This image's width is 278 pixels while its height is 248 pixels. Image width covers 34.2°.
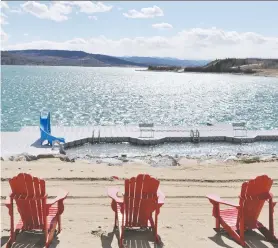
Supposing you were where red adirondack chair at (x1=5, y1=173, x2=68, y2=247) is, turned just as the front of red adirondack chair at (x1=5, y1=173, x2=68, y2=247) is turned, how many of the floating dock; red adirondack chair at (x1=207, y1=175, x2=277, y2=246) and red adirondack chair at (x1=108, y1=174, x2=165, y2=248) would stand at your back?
0

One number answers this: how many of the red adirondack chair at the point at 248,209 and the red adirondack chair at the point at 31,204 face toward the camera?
0

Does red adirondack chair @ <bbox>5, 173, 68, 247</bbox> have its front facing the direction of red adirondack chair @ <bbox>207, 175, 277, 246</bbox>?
no

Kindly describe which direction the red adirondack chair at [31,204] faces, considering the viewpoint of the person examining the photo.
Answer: facing away from the viewer and to the right of the viewer

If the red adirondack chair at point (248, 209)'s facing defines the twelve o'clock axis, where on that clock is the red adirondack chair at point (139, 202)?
the red adirondack chair at point (139, 202) is roughly at 10 o'clock from the red adirondack chair at point (248, 209).

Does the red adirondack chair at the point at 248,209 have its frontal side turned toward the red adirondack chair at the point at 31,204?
no

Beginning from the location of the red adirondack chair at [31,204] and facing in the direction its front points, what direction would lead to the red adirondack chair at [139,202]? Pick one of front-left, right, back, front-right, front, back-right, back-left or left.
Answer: front-right

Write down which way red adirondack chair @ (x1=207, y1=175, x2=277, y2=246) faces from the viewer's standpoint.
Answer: facing away from the viewer and to the left of the viewer

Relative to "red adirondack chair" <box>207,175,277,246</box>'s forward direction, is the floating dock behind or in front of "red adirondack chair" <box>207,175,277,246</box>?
in front
